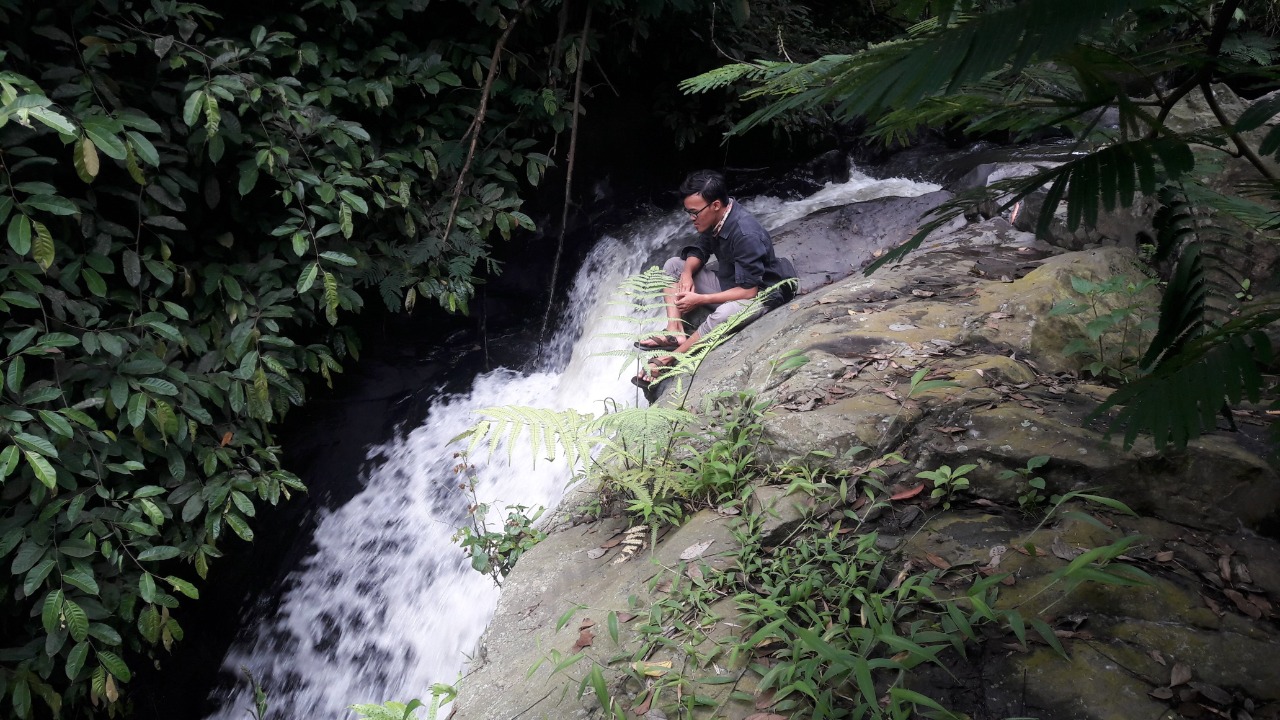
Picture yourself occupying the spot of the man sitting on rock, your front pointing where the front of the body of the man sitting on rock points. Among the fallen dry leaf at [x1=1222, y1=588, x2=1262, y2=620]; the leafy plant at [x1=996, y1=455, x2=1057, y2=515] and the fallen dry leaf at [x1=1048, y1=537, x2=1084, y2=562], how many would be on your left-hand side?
3

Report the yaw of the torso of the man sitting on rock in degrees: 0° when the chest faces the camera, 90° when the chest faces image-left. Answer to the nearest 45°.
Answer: approximately 90°

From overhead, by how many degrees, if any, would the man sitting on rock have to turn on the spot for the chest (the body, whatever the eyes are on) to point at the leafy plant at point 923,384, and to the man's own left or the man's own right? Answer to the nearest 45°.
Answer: approximately 90° to the man's own left

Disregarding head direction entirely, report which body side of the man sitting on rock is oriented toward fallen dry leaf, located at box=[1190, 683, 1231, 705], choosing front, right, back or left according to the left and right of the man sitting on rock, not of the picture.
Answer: left

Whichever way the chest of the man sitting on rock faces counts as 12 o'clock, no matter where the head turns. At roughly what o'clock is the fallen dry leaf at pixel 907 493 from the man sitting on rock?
The fallen dry leaf is roughly at 9 o'clock from the man sitting on rock.

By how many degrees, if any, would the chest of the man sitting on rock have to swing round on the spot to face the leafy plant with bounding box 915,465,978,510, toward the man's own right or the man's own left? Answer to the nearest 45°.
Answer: approximately 90° to the man's own left

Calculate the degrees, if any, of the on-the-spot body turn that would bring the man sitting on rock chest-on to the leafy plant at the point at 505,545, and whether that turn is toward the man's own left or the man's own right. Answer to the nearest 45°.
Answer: approximately 45° to the man's own left

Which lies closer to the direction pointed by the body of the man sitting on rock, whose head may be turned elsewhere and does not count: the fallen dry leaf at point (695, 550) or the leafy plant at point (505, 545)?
the leafy plant
